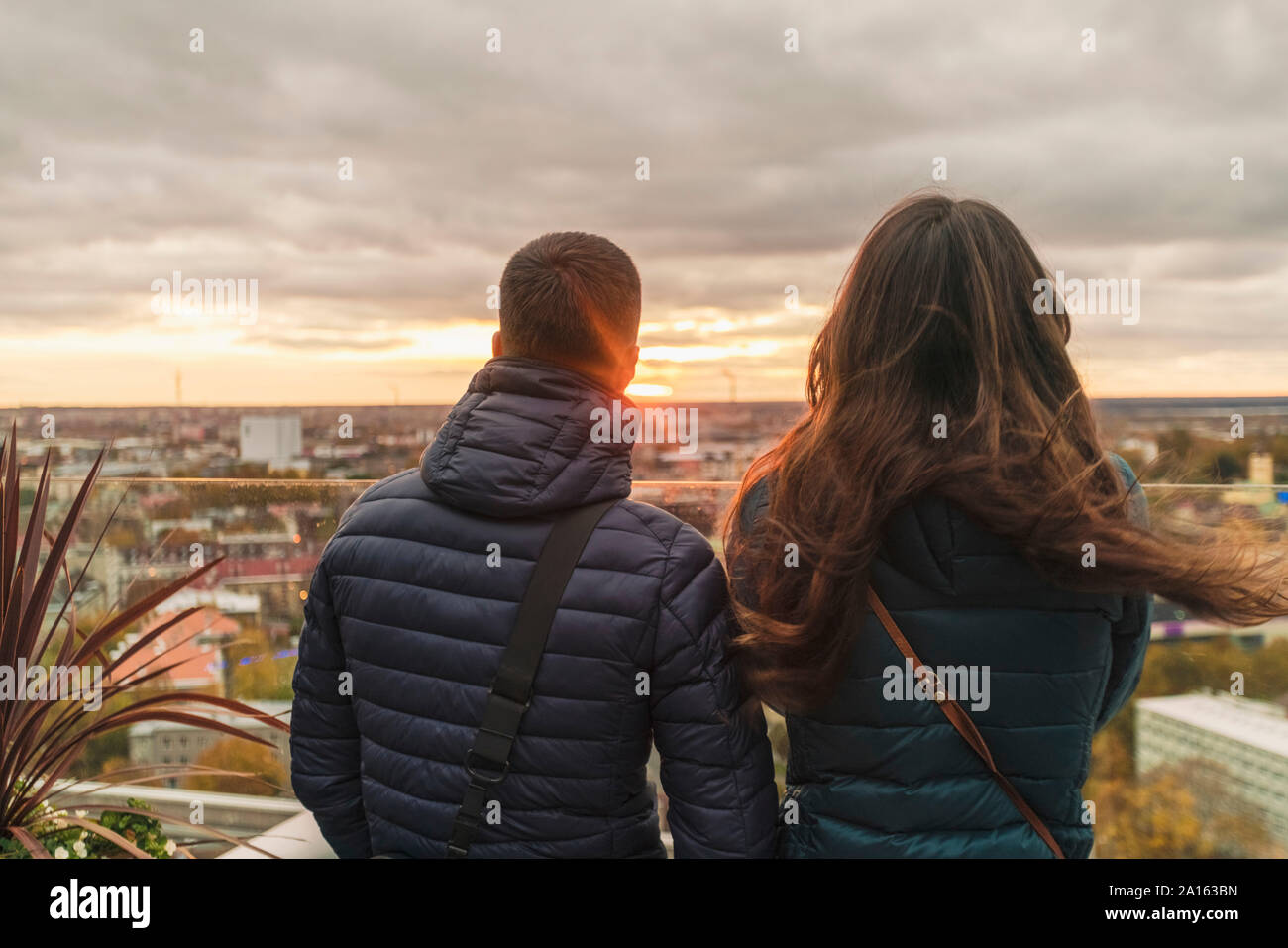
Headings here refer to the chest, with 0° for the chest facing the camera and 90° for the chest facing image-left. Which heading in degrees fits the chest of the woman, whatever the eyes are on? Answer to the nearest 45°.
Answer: approximately 180°

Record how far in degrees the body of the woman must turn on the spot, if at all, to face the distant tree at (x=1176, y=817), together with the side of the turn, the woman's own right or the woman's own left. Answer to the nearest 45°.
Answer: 0° — they already face it

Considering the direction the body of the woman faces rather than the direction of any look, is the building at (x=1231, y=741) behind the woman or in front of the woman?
in front

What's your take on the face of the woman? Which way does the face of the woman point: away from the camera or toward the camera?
away from the camera
